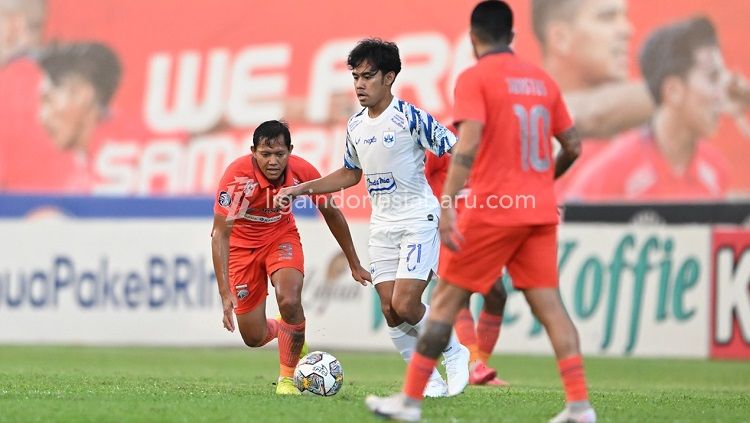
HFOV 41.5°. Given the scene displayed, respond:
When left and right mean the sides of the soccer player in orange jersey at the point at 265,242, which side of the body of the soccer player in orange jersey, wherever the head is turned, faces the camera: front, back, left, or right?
front

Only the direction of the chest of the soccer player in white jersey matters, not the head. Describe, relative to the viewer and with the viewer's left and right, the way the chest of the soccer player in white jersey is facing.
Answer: facing the viewer and to the left of the viewer

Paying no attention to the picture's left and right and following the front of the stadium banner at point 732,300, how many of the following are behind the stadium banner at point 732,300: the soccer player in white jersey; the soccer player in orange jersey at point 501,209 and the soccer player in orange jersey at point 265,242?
0

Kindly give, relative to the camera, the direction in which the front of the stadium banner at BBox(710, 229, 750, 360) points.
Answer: facing the viewer

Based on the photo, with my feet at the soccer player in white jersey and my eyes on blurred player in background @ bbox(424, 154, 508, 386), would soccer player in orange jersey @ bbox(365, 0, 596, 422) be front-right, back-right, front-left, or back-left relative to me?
back-right

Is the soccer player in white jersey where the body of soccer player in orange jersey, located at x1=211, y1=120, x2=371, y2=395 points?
no

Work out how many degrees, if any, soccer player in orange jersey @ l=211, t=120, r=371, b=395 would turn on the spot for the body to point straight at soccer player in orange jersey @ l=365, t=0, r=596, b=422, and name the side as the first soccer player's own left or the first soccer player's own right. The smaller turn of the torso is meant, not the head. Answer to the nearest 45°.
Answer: approximately 45° to the first soccer player's own left

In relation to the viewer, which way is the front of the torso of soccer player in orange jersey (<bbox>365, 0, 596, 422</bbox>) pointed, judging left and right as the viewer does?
facing away from the viewer and to the left of the viewer

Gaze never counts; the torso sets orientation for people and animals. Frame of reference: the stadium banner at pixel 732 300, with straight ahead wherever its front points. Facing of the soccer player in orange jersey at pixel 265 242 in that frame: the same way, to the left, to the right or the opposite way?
the same way

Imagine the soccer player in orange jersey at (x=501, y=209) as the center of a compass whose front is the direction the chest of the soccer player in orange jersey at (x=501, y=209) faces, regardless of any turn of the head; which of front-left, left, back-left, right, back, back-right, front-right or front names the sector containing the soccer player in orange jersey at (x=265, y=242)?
front

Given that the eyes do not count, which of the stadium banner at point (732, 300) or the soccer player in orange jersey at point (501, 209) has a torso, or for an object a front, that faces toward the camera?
the stadium banner

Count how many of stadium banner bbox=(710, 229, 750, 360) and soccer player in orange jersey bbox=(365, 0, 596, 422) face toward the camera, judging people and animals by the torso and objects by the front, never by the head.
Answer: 1

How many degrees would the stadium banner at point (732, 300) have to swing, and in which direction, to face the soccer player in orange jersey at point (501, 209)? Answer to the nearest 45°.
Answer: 0° — it already faces them

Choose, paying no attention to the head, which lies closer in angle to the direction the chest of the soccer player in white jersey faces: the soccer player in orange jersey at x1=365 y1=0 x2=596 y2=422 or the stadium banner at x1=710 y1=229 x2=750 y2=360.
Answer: the soccer player in orange jersey

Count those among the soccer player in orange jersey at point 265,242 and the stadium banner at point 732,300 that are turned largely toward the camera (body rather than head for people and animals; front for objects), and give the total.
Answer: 2

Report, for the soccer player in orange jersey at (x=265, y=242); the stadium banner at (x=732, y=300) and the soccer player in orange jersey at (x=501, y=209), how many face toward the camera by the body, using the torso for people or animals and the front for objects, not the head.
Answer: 2

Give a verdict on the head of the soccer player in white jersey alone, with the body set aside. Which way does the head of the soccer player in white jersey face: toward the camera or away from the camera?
toward the camera

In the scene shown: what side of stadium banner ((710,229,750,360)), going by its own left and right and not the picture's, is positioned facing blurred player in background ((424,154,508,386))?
front
